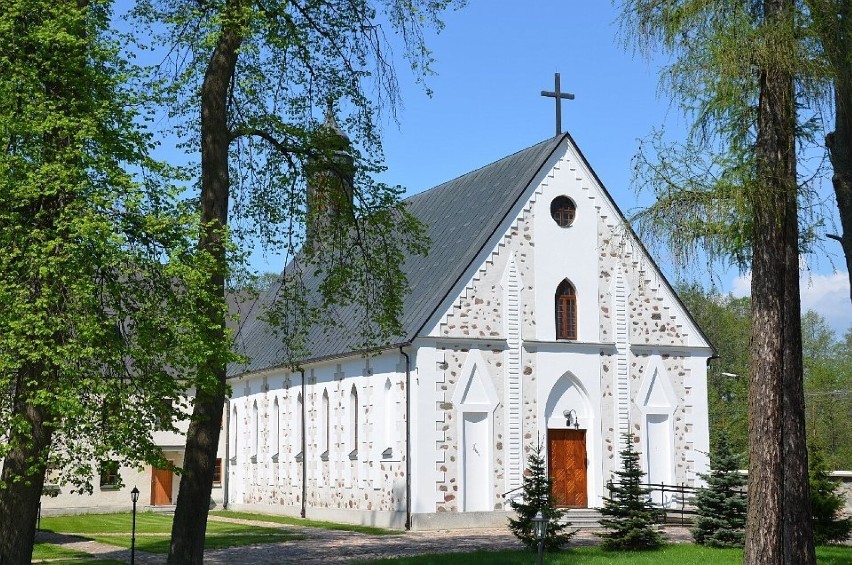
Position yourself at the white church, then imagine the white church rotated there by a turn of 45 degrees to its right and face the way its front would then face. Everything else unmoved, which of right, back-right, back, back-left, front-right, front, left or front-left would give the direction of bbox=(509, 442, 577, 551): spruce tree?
front

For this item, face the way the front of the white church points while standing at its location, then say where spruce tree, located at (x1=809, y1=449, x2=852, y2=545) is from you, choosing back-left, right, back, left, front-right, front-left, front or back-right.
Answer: front

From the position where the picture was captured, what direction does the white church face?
facing the viewer and to the right of the viewer

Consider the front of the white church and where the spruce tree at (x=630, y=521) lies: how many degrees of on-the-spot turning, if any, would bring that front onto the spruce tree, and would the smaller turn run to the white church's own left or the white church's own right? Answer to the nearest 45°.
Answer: approximately 45° to the white church's own right

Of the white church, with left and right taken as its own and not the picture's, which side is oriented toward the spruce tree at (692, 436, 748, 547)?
front
